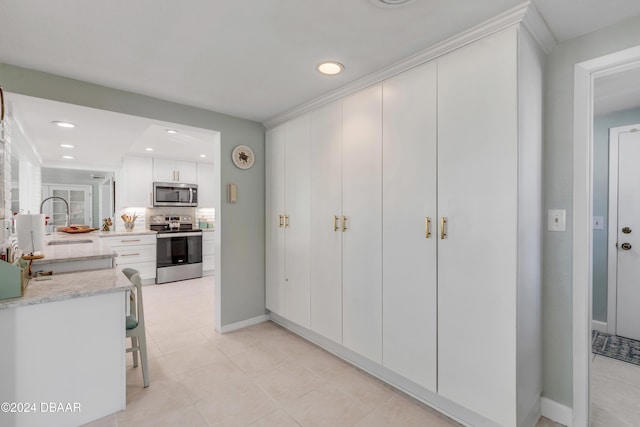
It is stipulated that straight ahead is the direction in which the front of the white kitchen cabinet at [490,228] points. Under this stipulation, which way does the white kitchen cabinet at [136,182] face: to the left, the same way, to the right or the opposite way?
to the left

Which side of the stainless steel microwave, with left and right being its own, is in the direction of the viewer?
front

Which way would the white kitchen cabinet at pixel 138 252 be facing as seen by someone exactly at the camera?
facing the viewer

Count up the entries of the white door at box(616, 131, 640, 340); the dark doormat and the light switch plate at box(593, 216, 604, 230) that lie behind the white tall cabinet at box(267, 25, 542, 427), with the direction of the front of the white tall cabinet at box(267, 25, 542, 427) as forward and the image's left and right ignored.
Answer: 3

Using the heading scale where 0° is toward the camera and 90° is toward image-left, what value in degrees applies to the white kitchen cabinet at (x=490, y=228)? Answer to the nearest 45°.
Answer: approximately 45°

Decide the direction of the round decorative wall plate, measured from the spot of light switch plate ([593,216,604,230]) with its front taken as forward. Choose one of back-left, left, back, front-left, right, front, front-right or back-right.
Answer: front-right

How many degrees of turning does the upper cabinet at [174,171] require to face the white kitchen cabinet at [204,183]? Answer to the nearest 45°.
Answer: approximately 90° to its left

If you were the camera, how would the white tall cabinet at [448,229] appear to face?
facing the viewer and to the left of the viewer

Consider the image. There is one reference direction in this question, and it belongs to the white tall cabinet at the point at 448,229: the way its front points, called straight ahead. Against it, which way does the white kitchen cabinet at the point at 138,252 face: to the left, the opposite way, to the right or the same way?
to the left

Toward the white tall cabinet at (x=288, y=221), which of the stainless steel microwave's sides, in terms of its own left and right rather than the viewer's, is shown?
front
